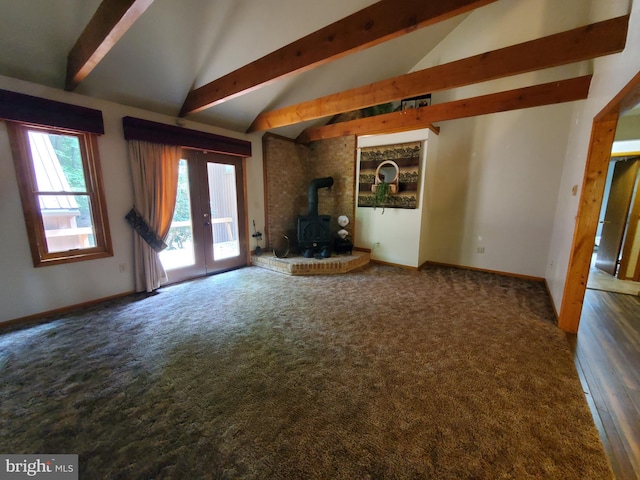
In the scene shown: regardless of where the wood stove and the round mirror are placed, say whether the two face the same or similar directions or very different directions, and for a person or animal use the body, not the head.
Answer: same or similar directions

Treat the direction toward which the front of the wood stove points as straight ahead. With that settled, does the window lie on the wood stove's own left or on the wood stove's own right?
on the wood stove's own right

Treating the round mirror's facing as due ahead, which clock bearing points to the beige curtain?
The beige curtain is roughly at 2 o'clock from the round mirror.

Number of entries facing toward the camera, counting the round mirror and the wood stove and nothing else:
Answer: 2

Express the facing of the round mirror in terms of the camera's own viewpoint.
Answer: facing the viewer

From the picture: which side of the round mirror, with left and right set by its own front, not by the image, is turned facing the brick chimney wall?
right

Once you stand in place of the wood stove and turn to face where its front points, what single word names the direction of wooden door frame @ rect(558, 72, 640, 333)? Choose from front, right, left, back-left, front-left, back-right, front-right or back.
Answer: front-left

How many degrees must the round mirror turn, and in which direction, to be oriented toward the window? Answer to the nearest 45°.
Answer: approximately 45° to its right

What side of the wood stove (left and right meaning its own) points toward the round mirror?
left

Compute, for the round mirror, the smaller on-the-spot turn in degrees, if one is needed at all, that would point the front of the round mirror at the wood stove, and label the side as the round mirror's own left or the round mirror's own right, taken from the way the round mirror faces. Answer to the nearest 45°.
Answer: approximately 90° to the round mirror's own right

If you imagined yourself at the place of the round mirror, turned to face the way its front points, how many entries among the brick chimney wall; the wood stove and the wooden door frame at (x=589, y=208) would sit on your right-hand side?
2

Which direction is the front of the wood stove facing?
toward the camera
